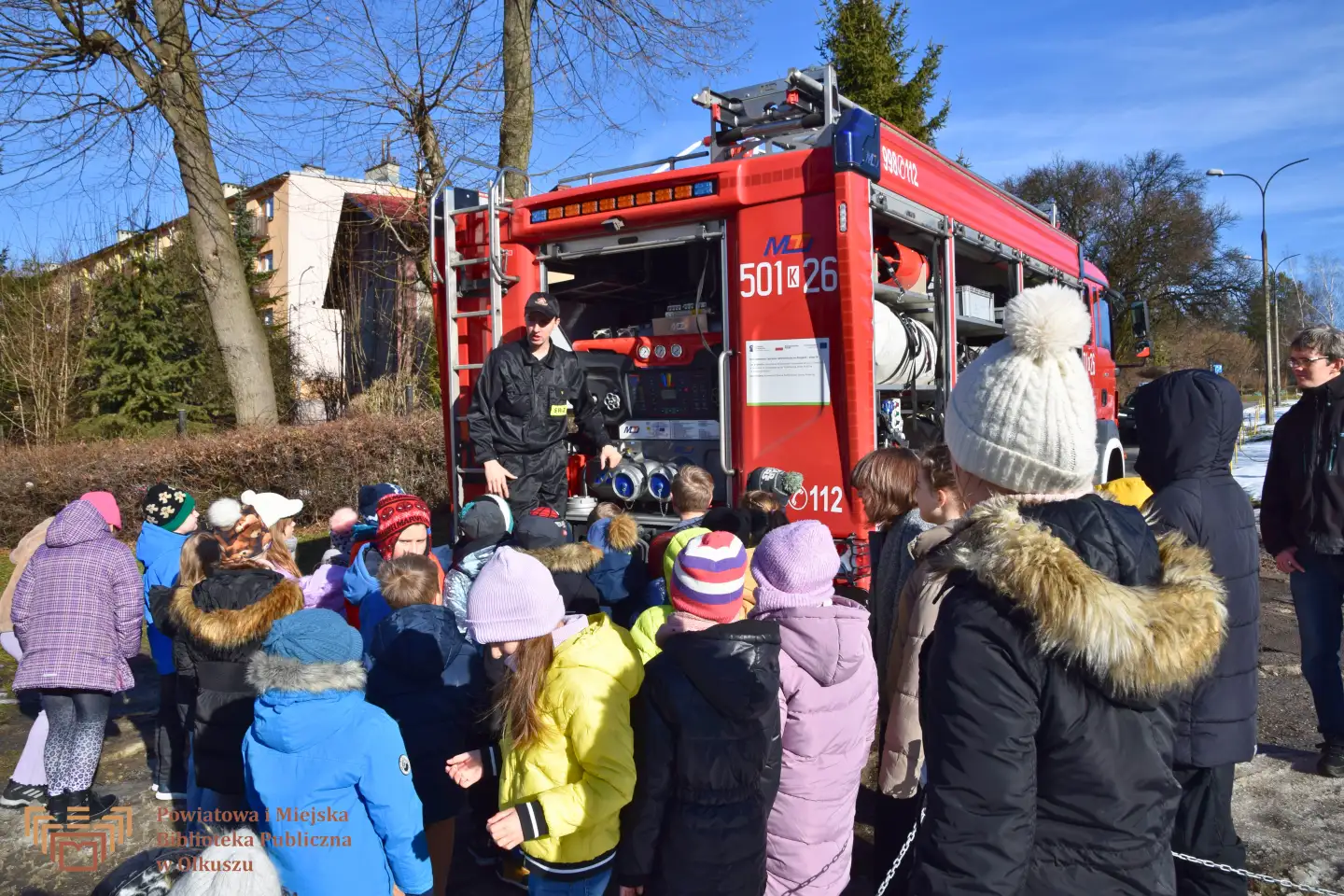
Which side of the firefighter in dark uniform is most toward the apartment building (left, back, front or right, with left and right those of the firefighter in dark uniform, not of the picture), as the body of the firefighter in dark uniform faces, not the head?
back

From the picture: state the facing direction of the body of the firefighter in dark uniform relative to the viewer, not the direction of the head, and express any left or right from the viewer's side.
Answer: facing the viewer

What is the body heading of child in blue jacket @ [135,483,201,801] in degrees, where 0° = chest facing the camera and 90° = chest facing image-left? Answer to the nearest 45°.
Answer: approximately 270°

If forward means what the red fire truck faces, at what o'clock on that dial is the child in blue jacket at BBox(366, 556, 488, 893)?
The child in blue jacket is roughly at 5 o'clock from the red fire truck.

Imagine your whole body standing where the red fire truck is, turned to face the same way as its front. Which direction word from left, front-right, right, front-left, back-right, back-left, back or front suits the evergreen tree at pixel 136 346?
left

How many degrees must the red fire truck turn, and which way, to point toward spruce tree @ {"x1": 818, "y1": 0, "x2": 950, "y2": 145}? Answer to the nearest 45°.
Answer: approximately 45° to its left

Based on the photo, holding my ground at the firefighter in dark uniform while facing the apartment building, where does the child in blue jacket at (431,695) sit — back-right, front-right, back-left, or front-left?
back-left

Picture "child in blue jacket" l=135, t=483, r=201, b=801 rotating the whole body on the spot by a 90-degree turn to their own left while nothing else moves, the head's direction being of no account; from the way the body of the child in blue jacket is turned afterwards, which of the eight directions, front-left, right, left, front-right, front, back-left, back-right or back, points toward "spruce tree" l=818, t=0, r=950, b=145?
front-right

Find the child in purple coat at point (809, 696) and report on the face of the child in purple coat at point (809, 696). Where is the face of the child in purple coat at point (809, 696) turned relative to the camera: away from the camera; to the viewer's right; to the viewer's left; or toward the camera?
away from the camera

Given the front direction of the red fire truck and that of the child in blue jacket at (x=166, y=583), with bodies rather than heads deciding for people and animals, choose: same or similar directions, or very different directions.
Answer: same or similar directions
